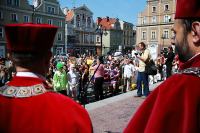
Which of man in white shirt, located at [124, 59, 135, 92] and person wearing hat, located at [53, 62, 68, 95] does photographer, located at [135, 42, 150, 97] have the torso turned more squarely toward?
the person wearing hat

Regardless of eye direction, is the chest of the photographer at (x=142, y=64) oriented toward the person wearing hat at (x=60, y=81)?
yes

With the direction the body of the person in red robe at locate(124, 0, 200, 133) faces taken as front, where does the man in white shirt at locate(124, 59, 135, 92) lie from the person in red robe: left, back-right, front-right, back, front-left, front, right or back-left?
front-right

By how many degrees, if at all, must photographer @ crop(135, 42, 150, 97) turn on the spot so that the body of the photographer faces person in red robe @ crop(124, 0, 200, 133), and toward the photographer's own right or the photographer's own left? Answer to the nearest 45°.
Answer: approximately 90° to the photographer's own left

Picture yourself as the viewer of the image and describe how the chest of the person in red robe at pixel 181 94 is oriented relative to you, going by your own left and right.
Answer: facing away from the viewer and to the left of the viewer

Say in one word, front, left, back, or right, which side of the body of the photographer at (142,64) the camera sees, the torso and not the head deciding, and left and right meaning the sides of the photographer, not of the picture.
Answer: left

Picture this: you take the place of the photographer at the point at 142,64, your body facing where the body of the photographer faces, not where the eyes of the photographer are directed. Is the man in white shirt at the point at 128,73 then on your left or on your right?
on your right

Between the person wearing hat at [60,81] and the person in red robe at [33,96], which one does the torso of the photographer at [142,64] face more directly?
the person wearing hat

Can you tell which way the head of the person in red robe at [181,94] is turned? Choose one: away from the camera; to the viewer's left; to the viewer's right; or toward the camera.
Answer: to the viewer's left
